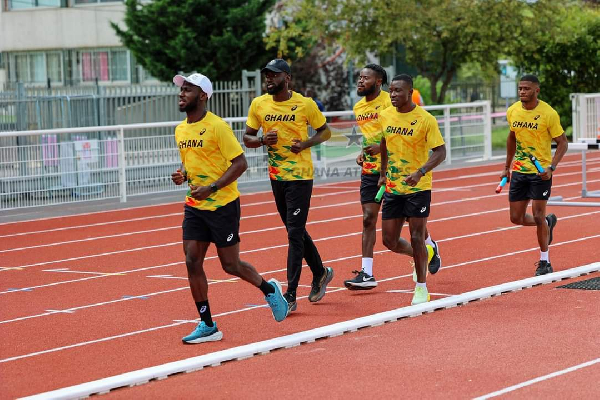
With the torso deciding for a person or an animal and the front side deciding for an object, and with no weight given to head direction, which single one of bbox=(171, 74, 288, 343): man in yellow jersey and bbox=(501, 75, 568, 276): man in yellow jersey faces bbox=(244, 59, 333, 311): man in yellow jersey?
bbox=(501, 75, 568, 276): man in yellow jersey

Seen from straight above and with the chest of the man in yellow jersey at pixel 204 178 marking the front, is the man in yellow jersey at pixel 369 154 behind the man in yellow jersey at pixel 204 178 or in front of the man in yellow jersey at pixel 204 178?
behind

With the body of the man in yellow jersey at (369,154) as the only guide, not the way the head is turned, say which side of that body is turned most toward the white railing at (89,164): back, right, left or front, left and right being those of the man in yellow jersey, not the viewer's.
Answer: right

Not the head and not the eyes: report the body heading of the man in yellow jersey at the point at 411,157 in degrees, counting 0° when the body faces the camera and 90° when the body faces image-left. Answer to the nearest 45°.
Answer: approximately 45°

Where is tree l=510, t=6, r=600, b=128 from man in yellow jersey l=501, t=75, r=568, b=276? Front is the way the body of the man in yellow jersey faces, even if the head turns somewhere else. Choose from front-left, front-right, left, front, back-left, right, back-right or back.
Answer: back-right

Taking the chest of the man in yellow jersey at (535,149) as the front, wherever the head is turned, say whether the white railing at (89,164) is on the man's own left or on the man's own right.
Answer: on the man's own right
